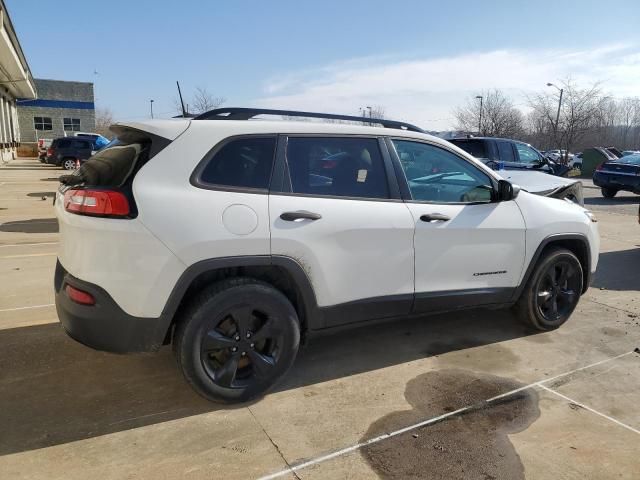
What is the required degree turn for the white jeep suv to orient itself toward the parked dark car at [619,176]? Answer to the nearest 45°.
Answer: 0° — it already faces it

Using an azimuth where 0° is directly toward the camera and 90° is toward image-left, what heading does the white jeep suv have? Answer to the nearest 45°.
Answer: approximately 225°

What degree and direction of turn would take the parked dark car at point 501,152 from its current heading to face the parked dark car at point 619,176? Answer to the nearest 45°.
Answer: approximately 45° to its left

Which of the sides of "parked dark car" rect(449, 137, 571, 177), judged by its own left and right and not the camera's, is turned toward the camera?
right

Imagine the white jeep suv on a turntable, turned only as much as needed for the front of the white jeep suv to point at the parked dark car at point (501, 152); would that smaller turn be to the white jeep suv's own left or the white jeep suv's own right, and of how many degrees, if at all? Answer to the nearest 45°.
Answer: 0° — it already faces it

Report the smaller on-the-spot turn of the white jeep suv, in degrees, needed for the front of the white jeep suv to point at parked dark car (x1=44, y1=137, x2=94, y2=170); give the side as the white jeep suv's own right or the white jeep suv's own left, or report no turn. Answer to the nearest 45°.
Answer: approximately 90° to the white jeep suv's own left

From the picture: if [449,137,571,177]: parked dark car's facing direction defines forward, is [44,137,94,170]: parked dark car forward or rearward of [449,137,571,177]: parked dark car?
rearward
